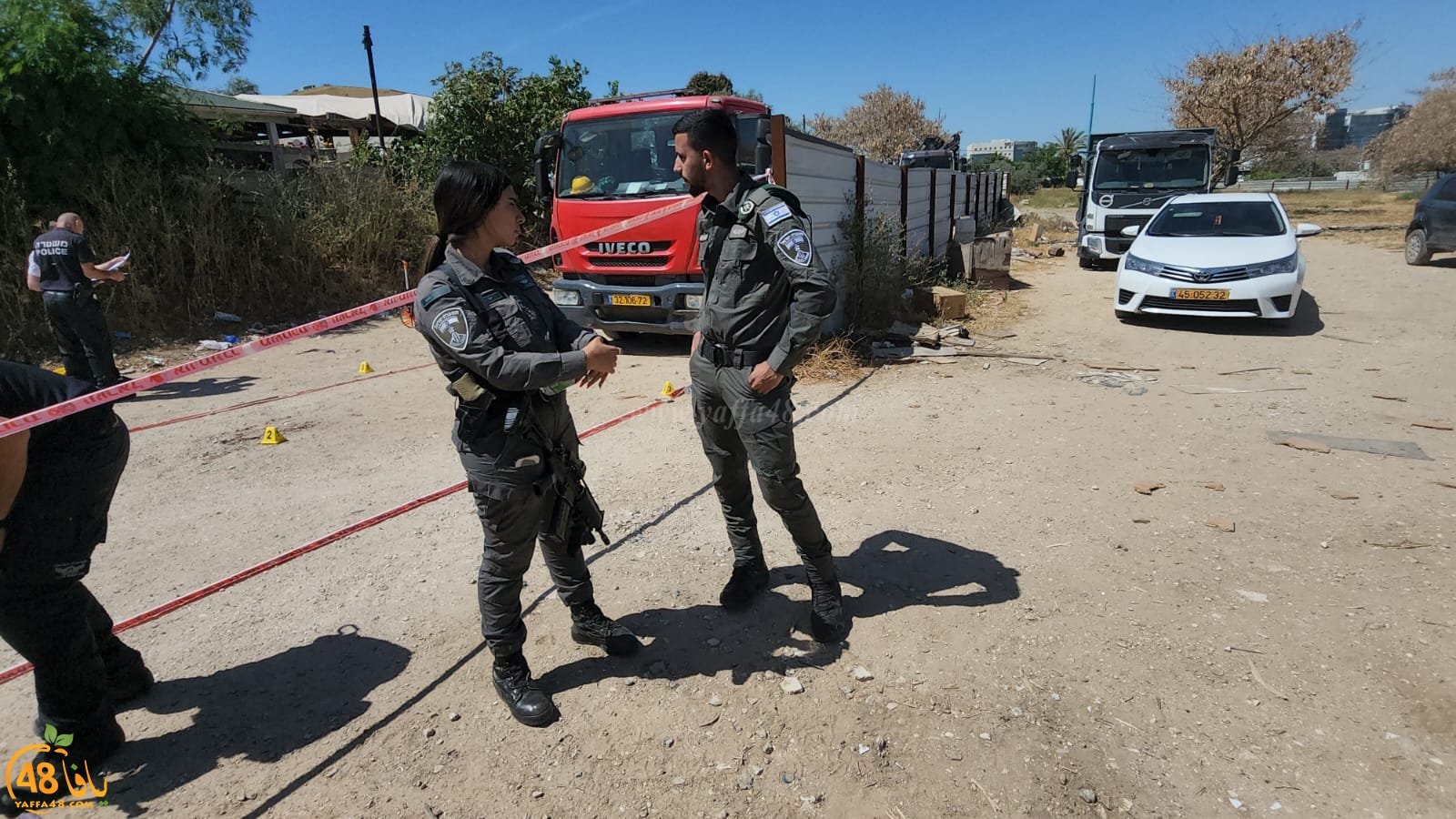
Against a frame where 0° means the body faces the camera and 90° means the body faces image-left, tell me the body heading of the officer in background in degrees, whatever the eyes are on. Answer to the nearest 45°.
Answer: approximately 225°

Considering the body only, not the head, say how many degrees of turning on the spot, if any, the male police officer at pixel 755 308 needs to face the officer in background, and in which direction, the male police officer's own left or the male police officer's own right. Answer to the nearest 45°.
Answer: approximately 90° to the male police officer's own right

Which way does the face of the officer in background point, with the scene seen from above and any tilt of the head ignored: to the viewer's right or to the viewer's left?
to the viewer's right

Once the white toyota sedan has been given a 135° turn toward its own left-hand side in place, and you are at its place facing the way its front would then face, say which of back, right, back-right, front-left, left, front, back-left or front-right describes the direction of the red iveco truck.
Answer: back

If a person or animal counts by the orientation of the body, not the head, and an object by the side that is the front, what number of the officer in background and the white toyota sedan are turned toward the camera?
1

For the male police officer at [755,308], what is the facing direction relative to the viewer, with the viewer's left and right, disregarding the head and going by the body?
facing the viewer and to the left of the viewer

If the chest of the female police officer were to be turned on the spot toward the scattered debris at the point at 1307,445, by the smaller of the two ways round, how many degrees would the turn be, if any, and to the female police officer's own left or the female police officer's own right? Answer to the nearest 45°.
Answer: approximately 45° to the female police officer's own left

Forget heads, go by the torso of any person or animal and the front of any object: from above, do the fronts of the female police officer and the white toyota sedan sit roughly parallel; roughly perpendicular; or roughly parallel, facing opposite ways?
roughly perpendicular

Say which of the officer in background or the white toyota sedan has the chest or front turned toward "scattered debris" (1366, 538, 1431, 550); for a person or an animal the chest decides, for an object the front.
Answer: the white toyota sedan

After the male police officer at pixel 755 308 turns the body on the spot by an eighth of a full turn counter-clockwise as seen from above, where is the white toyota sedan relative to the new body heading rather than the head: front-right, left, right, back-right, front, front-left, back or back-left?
back-left

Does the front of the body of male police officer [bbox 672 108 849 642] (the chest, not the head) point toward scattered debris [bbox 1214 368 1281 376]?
no

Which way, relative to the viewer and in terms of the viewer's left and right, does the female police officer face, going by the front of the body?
facing the viewer and to the right of the viewer

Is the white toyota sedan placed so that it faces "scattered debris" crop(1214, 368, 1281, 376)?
yes

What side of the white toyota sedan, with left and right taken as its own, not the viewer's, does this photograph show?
front

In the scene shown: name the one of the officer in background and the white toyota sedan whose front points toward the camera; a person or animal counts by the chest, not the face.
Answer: the white toyota sedan
